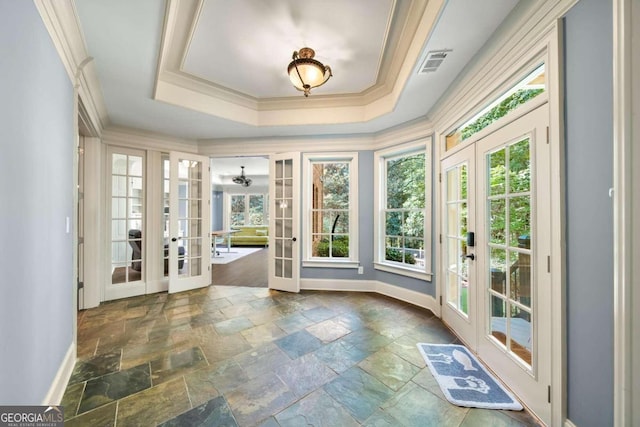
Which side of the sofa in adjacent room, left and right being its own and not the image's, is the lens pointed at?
front

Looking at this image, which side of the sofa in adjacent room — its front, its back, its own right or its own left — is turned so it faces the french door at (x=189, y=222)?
front

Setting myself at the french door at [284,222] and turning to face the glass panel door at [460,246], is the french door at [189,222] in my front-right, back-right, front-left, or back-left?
back-right

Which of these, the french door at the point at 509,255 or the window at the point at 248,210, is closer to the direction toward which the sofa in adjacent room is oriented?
the french door

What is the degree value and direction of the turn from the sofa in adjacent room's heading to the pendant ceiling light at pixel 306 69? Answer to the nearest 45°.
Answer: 0° — it already faces it

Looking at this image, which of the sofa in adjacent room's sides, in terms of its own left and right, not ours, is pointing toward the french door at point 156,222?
front

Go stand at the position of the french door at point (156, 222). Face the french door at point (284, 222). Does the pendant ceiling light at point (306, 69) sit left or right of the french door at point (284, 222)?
right

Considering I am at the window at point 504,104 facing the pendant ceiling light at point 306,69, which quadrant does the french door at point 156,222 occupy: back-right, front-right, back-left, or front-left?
front-right

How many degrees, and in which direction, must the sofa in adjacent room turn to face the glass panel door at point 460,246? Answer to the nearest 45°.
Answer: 0° — it already faces it

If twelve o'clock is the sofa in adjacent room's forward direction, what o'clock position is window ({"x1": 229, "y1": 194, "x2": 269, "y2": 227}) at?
The window is roughly at 6 o'clock from the sofa in adjacent room.
